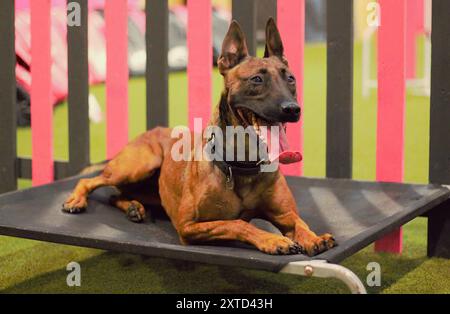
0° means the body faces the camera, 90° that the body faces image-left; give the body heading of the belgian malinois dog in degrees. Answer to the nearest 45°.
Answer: approximately 315°

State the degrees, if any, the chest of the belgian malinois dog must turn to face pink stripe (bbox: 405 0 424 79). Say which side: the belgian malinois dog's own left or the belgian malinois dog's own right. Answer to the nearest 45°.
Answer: approximately 135° to the belgian malinois dog's own left

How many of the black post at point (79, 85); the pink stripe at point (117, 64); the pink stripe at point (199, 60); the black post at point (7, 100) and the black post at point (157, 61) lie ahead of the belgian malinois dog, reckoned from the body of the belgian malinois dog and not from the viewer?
0

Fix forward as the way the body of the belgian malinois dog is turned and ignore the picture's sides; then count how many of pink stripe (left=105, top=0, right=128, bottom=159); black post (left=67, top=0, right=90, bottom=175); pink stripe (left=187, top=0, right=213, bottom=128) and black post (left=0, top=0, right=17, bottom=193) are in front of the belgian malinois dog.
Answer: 0

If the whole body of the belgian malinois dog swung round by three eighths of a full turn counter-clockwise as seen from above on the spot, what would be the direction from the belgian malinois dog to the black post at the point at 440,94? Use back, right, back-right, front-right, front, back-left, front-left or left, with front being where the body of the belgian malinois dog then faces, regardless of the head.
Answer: front-right

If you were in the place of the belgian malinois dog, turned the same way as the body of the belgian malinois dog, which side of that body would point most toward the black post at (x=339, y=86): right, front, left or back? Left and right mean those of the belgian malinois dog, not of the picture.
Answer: left

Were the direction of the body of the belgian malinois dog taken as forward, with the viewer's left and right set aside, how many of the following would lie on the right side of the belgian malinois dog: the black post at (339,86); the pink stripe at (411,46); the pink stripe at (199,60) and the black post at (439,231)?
0

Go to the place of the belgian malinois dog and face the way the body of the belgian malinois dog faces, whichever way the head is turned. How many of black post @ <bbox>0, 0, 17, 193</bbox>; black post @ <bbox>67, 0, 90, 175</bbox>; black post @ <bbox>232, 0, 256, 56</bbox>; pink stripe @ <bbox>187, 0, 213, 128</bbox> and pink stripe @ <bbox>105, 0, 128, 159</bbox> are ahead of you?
0

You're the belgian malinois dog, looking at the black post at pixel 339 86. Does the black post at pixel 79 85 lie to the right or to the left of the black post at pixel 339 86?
left

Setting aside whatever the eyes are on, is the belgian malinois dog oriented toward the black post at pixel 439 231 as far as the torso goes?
no

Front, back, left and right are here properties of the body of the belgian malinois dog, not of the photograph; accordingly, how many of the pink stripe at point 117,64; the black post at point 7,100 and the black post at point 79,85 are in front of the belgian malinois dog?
0

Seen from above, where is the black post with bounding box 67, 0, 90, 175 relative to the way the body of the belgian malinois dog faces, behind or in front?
behind

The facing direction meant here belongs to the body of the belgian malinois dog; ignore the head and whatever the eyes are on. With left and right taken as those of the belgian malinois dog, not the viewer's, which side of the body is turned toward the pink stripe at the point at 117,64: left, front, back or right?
back

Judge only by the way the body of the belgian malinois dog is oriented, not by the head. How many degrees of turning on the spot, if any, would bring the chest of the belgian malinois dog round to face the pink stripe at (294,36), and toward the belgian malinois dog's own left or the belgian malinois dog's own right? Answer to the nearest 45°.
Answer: approximately 135° to the belgian malinois dog's own left

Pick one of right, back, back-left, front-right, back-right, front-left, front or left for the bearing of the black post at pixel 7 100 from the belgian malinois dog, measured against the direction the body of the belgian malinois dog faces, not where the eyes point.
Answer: back

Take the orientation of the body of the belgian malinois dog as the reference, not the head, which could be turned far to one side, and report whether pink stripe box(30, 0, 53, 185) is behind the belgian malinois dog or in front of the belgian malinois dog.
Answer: behind

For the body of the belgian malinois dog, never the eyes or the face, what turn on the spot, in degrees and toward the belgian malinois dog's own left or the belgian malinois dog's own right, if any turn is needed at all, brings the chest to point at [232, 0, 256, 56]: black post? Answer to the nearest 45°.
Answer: approximately 135° to the belgian malinois dog's own left

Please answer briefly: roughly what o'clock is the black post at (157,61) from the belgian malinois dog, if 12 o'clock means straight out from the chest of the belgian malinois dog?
The black post is roughly at 7 o'clock from the belgian malinois dog.
